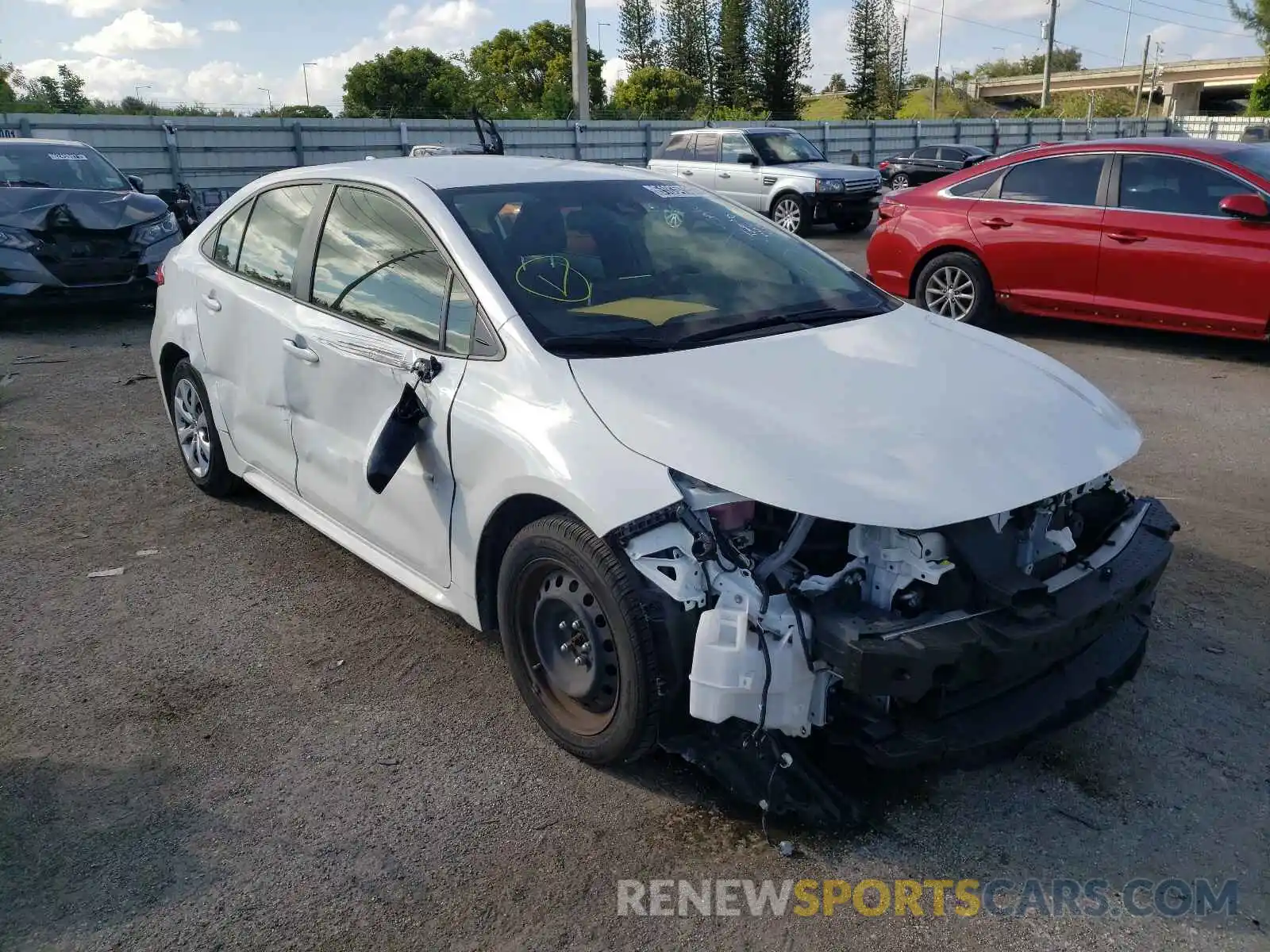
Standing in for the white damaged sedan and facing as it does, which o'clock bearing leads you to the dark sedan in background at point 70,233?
The dark sedan in background is roughly at 6 o'clock from the white damaged sedan.

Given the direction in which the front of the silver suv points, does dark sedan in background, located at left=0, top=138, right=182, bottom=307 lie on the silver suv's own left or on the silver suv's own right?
on the silver suv's own right

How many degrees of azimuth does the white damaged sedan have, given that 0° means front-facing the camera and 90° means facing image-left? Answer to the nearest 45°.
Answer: approximately 315°

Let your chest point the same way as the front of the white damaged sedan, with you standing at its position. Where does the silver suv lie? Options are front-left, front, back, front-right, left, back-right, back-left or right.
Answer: back-left

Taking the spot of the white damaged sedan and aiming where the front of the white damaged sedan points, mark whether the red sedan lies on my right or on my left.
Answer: on my left

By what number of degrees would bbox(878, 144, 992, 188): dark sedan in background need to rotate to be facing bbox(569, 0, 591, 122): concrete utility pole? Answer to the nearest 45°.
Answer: approximately 180°

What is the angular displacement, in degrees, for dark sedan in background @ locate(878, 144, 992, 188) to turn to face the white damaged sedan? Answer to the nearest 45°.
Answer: approximately 90° to its right

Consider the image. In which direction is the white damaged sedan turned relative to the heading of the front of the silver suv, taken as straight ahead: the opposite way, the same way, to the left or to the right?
the same way

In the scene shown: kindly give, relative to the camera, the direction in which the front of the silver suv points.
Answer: facing the viewer and to the right of the viewer

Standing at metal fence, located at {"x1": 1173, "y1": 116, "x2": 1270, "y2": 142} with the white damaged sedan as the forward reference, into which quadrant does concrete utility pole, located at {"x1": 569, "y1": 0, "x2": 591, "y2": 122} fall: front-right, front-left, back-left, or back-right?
front-right

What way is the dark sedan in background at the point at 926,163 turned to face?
to the viewer's right
